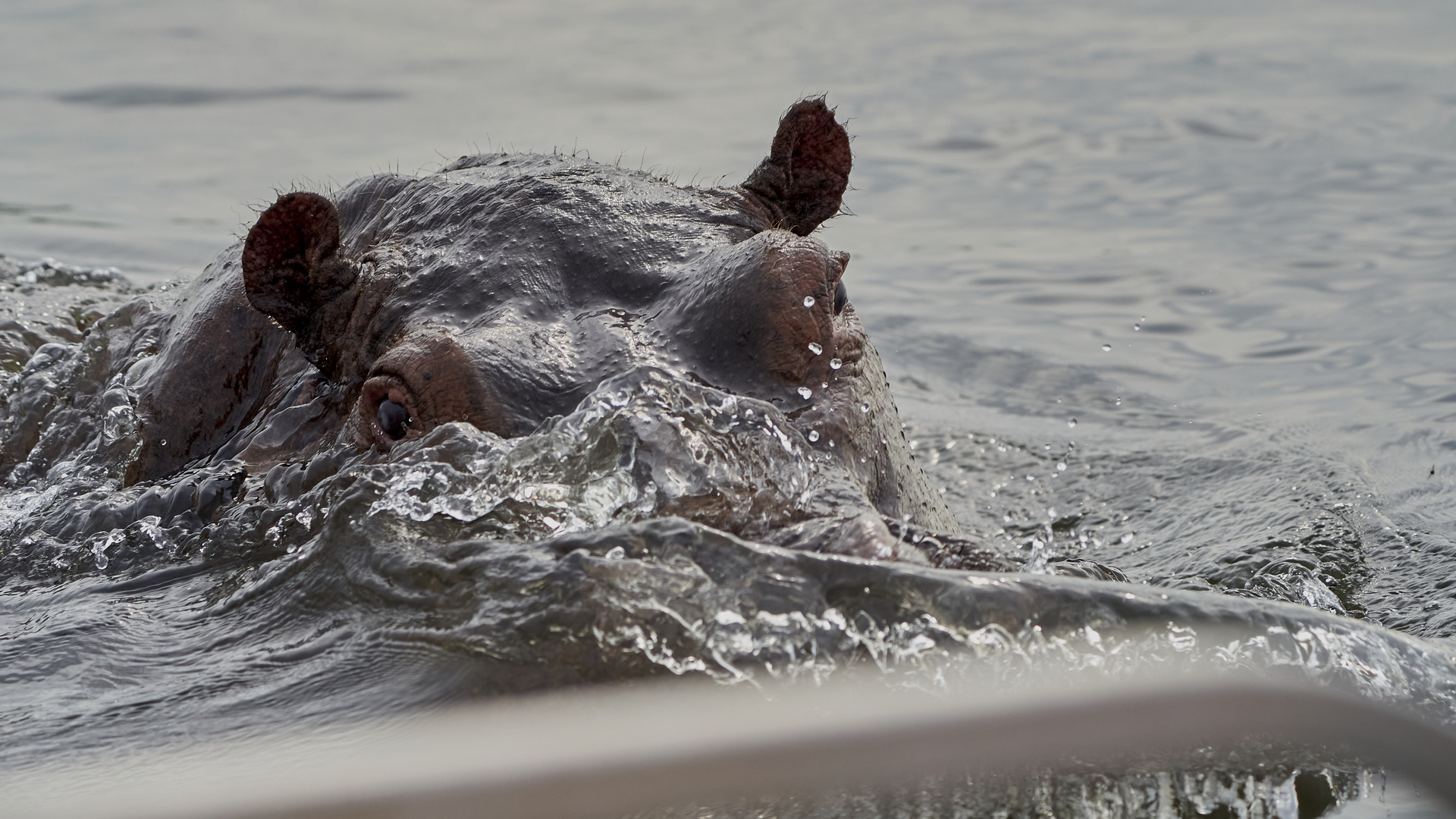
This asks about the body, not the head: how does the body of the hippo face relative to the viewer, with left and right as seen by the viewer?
facing the viewer and to the right of the viewer
